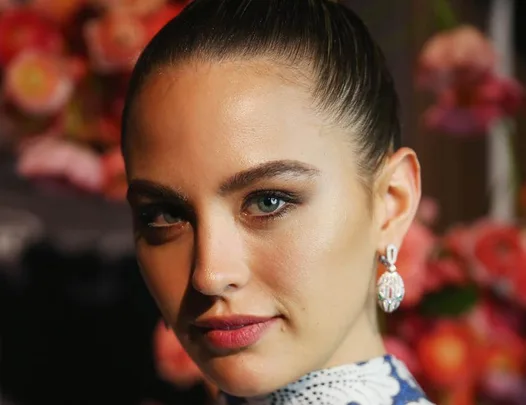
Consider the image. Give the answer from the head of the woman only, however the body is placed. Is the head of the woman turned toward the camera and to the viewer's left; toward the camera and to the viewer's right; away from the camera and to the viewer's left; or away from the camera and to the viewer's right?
toward the camera and to the viewer's left
